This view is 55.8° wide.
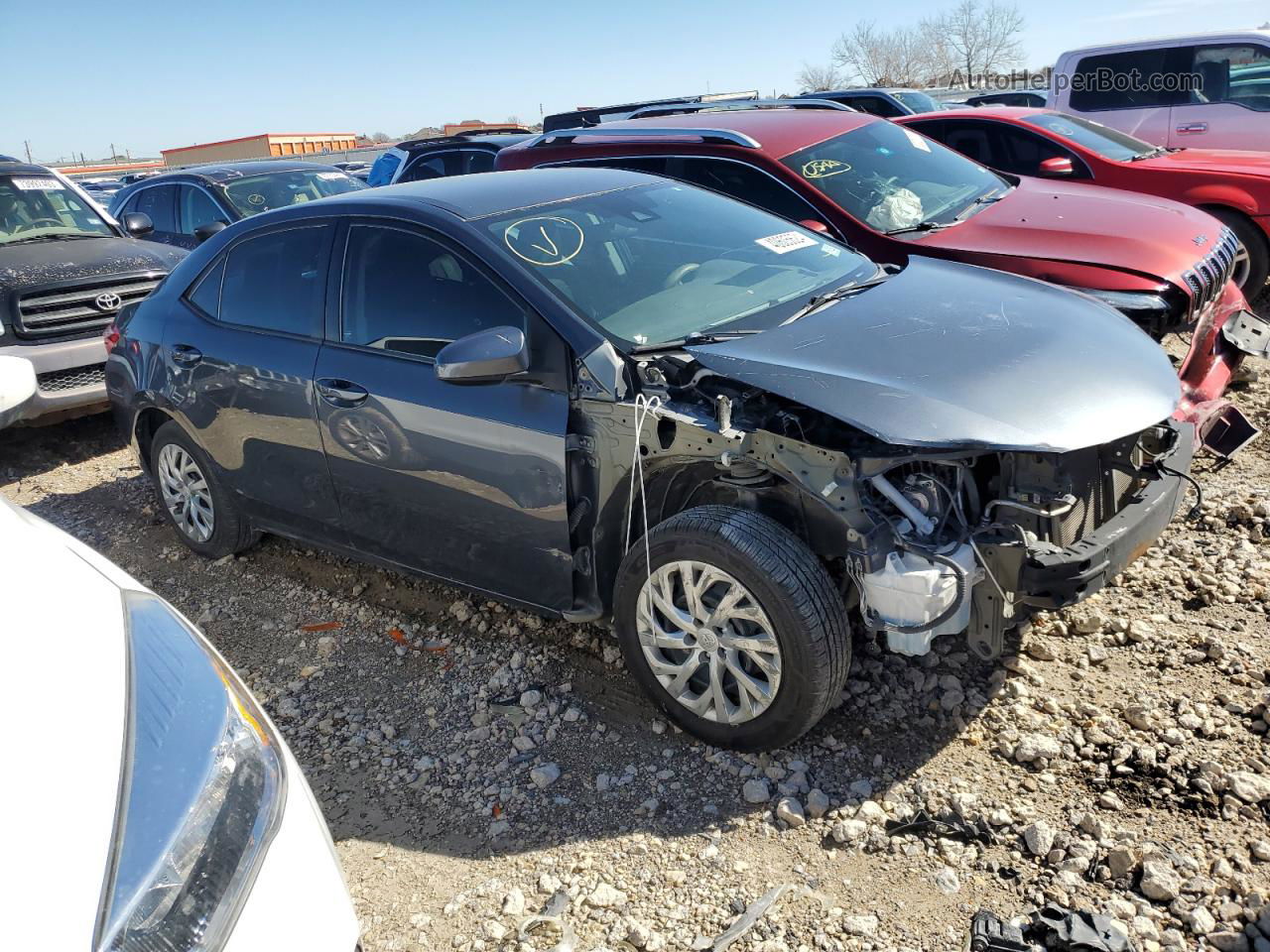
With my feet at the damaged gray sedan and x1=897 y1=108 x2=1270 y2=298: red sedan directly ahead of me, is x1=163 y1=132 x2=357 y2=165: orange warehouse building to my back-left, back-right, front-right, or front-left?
front-left

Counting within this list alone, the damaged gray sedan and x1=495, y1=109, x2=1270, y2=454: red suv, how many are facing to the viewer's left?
0

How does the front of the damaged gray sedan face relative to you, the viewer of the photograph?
facing the viewer and to the right of the viewer

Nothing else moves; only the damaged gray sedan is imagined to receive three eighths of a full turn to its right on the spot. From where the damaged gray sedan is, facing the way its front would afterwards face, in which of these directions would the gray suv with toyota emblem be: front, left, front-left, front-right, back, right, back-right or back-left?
front-right

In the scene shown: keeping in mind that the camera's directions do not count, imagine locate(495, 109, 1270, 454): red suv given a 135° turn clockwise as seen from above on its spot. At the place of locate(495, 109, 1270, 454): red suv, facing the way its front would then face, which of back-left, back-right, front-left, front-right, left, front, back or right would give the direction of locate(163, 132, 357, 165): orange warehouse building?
front-right

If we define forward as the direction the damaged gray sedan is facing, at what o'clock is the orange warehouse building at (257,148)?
The orange warehouse building is roughly at 7 o'clock from the damaged gray sedan.

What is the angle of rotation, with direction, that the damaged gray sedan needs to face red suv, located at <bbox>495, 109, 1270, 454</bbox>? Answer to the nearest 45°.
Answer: approximately 90° to its left

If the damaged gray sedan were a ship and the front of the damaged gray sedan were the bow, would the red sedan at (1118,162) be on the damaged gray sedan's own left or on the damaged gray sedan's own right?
on the damaged gray sedan's own left

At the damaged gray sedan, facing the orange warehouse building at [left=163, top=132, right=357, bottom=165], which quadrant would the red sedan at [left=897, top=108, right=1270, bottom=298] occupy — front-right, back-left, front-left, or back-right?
front-right

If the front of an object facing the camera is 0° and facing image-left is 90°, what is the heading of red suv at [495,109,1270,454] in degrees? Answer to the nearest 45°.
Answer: approximately 315°

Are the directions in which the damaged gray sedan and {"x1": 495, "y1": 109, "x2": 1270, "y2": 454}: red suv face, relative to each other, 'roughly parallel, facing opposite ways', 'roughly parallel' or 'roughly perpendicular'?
roughly parallel
